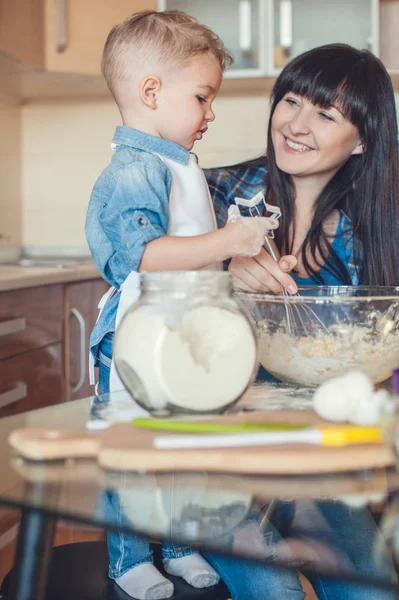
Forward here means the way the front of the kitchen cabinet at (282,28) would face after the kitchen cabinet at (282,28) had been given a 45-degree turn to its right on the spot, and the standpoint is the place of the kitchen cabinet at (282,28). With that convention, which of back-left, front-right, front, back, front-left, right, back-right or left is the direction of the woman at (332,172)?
front-left

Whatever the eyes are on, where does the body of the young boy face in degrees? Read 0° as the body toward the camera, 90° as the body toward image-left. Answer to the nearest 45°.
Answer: approximately 270°

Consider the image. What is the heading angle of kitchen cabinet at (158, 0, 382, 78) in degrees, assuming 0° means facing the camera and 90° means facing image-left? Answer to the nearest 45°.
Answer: approximately 0°

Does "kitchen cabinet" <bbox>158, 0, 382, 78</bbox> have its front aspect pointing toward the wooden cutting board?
yes

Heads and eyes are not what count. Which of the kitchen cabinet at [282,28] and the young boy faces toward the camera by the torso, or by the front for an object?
the kitchen cabinet

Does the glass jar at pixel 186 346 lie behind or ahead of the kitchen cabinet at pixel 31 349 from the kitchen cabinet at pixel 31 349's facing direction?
ahead

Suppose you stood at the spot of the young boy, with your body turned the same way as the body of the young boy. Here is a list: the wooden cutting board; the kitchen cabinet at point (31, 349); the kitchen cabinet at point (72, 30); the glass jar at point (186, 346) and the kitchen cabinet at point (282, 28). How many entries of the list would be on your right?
2

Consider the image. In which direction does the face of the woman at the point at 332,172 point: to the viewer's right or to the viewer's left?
to the viewer's left

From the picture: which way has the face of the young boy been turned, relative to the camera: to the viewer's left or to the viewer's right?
to the viewer's right

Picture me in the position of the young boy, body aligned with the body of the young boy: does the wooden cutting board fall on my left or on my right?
on my right

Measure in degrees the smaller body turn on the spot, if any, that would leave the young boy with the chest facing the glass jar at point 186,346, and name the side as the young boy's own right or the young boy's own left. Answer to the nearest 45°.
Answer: approximately 90° to the young boy's own right

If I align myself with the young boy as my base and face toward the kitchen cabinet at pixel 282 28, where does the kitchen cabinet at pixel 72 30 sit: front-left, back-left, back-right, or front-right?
front-left

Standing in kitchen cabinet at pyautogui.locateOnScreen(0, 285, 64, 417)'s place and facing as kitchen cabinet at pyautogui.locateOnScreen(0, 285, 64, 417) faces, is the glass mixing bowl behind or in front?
in front

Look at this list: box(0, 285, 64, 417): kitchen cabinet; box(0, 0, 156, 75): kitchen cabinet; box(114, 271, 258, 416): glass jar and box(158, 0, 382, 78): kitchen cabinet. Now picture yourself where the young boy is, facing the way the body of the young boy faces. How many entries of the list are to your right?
1

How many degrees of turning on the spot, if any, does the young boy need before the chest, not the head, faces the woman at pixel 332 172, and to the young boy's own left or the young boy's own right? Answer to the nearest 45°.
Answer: approximately 45° to the young boy's own left

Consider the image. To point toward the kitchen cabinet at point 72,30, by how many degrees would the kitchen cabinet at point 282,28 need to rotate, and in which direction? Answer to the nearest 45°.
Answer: approximately 90° to its right

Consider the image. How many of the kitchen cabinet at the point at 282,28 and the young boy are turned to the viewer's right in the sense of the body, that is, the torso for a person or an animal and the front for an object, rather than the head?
1
